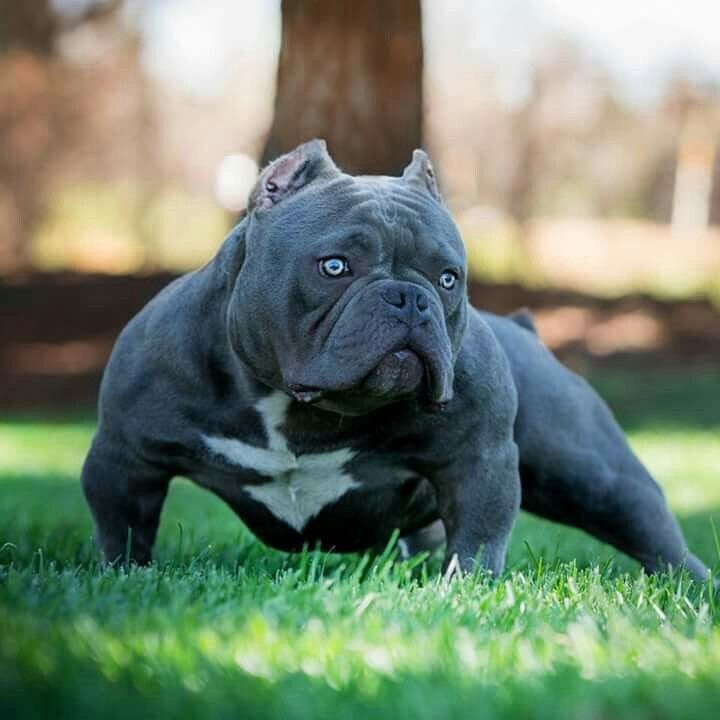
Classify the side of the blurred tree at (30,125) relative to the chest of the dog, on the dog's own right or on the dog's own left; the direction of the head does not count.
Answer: on the dog's own right

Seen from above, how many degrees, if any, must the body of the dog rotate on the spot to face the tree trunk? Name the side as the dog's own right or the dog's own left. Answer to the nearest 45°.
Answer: approximately 135° to the dog's own right

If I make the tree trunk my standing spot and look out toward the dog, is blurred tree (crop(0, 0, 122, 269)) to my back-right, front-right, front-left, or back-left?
back-right

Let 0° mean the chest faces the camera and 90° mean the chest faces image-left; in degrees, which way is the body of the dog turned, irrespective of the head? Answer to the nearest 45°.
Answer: approximately 45°
